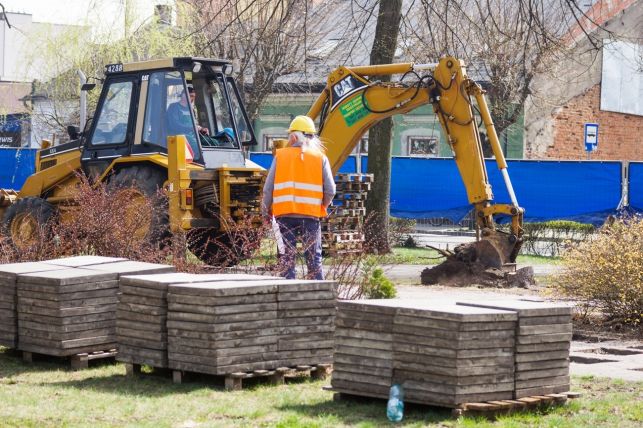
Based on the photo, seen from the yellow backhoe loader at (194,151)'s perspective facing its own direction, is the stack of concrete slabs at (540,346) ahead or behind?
behind

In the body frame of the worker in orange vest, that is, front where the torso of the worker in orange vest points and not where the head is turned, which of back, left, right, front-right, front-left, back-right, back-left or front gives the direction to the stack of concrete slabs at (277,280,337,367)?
back

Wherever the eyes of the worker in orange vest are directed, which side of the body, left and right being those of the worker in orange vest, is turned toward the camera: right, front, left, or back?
back

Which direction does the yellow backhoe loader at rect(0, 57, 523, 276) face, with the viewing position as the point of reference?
facing away from the viewer and to the left of the viewer

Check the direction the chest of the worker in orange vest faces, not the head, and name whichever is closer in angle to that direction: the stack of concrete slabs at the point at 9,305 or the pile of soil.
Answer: the pile of soil

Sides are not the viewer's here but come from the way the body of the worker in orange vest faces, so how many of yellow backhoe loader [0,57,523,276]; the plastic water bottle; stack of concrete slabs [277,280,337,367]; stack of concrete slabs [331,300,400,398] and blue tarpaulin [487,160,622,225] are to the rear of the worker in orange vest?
3
